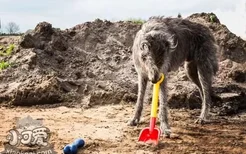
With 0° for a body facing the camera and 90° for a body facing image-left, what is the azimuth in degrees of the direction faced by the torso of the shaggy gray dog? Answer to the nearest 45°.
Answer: approximately 45°

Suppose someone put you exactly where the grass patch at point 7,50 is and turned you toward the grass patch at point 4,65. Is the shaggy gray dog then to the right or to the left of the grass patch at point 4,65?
left

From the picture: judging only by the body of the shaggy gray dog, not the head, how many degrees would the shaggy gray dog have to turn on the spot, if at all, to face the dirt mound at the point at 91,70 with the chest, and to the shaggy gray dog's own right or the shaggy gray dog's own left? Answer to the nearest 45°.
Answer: approximately 90° to the shaggy gray dog's own right

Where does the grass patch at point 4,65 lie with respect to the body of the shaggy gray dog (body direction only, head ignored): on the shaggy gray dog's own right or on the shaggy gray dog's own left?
on the shaggy gray dog's own right

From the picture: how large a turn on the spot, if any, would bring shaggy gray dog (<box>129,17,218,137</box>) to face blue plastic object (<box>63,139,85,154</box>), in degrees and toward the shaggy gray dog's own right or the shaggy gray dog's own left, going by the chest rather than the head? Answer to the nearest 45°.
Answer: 0° — it already faces it

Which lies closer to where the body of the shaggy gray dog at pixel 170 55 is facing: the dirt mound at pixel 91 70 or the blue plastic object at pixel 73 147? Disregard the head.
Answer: the blue plastic object

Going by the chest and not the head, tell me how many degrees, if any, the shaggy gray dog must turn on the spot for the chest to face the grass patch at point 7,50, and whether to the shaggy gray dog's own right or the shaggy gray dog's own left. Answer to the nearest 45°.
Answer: approximately 90° to the shaggy gray dog's own right
